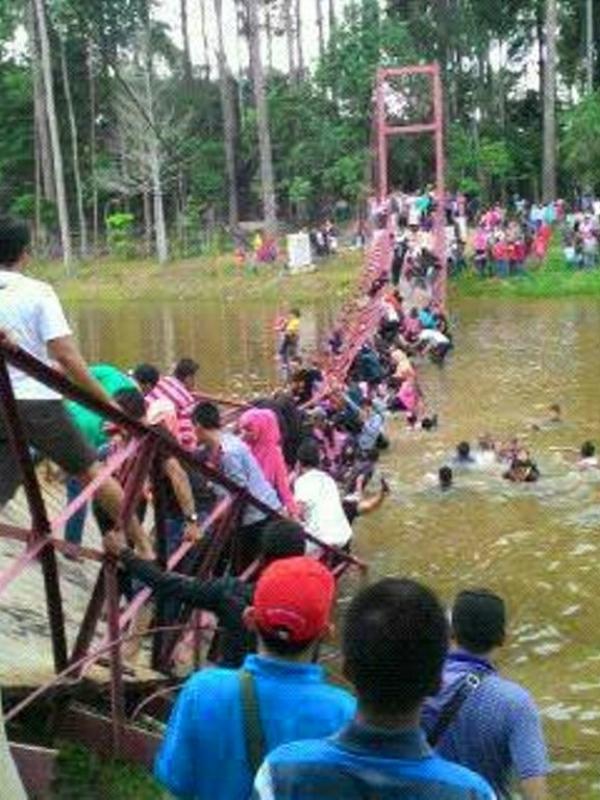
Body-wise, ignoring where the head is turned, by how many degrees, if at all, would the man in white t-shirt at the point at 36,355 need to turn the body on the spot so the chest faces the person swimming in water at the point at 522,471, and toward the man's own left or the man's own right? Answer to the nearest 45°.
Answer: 0° — they already face them

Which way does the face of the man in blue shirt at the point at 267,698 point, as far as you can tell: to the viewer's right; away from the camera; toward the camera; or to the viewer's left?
away from the camera

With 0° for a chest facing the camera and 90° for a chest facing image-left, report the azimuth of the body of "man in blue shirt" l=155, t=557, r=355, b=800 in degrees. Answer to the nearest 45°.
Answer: approximately 180°

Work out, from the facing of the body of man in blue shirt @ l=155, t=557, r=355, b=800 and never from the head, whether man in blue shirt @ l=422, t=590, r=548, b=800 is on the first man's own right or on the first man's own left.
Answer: on the first man's own right

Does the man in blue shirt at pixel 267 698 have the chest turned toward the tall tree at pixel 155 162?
yes

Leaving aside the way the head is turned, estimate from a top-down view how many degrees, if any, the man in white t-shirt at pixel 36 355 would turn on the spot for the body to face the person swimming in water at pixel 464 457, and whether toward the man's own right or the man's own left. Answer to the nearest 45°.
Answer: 0° — they already face them

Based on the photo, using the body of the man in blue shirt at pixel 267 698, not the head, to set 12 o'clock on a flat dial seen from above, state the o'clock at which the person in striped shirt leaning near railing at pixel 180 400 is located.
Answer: The person in striped shirt leaning near railing is roughly at 12 o'clock from the man in blue shirt.

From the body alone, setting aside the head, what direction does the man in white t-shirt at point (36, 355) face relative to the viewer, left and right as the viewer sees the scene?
facing away from the viewer and to the right of the viewer

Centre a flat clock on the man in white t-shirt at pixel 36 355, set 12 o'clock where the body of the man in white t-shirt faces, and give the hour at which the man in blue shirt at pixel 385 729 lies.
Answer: The man in blue shirt is roughly at 4 o'clock from the man in white t-shirt.

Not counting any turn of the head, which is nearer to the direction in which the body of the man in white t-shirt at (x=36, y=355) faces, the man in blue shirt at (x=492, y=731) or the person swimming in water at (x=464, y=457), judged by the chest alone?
the person swimming in water

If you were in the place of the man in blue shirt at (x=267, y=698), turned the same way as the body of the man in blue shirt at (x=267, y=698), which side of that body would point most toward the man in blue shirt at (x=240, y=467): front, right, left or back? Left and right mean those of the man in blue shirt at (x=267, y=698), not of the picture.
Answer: front

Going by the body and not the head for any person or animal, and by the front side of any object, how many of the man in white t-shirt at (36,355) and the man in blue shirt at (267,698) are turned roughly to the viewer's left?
0
